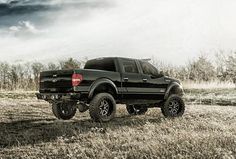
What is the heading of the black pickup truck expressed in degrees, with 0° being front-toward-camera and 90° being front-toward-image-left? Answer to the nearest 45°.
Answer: approximately 225°
